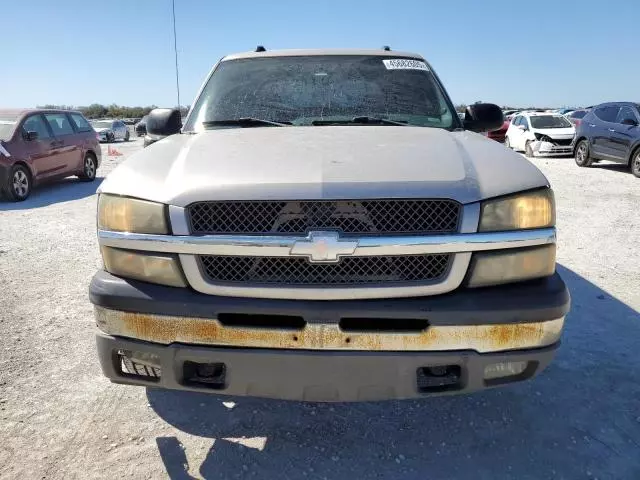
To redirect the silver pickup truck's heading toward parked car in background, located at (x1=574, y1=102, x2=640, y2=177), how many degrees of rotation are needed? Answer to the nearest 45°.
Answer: approximately 135° to its left

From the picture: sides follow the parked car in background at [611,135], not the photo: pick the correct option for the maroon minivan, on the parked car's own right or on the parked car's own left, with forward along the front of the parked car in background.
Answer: on the parked car's own right

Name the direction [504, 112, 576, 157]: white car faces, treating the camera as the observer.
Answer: facing the viewer and to the right of the viewer

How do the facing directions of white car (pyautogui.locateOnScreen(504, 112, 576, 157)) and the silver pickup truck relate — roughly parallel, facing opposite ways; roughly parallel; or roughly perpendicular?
roughly parallel

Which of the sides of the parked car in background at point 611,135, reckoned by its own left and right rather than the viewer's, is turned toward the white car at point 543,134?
back

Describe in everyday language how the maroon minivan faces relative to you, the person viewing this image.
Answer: facing the viewer and to the left of the viewer

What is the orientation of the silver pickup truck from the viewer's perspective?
toward the camera

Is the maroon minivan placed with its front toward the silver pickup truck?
no

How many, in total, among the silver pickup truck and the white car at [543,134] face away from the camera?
0

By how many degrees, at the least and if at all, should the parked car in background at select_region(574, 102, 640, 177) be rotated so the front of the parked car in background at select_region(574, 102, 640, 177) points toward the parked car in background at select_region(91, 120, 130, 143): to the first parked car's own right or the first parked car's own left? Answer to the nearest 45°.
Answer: approximately 135° to the first parked car's own right

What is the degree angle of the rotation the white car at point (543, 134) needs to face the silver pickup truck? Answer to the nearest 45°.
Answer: approximately 45° to its right

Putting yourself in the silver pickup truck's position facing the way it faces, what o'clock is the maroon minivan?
The maroon minivan is roughly at 5 o'clock from the silver pickup truck.

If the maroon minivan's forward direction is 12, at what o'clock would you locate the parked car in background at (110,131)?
The parked car in background is roughly at 5 o'clock from the maroon minivan.
